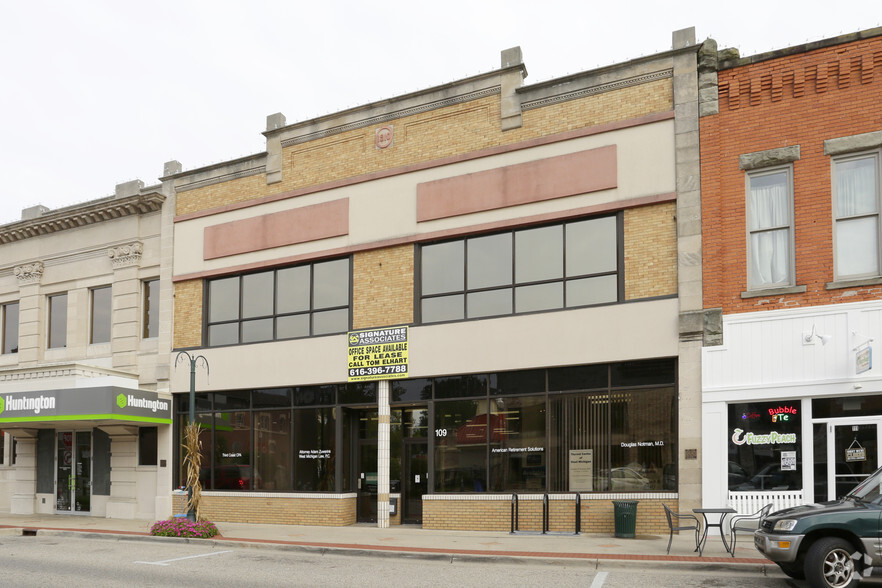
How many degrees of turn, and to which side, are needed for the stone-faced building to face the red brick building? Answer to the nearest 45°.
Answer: approximately 90° to its left

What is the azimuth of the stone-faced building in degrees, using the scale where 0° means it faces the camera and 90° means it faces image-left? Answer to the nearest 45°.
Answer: approximately 45°

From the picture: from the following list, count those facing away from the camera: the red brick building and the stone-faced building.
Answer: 0

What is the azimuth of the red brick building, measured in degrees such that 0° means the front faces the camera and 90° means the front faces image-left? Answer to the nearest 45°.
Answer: approximately 0°

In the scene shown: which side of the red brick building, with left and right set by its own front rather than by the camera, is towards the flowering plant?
right

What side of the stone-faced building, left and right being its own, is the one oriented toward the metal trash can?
left

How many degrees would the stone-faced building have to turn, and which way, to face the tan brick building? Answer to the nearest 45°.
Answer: approximately 90° to its left

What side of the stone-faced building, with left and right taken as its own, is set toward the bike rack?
left
